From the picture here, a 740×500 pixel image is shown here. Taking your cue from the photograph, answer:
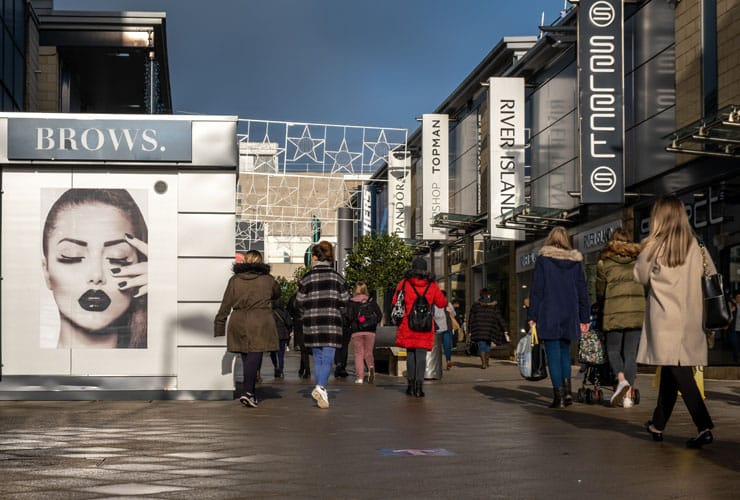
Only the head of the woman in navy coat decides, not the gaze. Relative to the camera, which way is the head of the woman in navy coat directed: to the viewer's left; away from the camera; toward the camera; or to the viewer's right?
away from the camera

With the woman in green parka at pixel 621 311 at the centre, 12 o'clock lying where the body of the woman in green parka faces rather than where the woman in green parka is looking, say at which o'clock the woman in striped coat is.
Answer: The woman in striped coat is roughly at 9 o'clock from the woman in green parka.

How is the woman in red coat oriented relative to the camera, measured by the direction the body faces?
away from the camera

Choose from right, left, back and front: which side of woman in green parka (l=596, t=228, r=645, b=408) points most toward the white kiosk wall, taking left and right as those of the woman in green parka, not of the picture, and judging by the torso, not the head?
left

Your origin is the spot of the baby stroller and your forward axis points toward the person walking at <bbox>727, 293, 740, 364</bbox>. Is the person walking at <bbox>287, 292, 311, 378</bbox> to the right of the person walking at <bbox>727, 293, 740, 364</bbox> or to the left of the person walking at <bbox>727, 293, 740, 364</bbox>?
left

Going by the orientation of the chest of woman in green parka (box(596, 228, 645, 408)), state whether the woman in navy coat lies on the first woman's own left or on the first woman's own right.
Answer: on the first woman's own left

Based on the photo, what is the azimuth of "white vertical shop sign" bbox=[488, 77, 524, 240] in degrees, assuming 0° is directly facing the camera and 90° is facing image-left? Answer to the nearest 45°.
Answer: approximately 0°

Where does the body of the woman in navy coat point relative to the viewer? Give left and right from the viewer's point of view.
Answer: facing away from the viewer

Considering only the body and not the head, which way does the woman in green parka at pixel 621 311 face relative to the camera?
away from the camera

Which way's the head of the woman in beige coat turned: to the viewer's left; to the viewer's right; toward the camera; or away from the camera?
away from the camera

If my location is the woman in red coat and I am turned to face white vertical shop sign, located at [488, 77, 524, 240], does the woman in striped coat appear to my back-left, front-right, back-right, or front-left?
back-left

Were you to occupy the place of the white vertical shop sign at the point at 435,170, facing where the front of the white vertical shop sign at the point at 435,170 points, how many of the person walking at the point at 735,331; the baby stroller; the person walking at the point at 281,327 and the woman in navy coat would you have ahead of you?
4

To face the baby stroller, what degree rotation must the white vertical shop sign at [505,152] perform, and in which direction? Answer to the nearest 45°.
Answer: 0° — it already faces it
